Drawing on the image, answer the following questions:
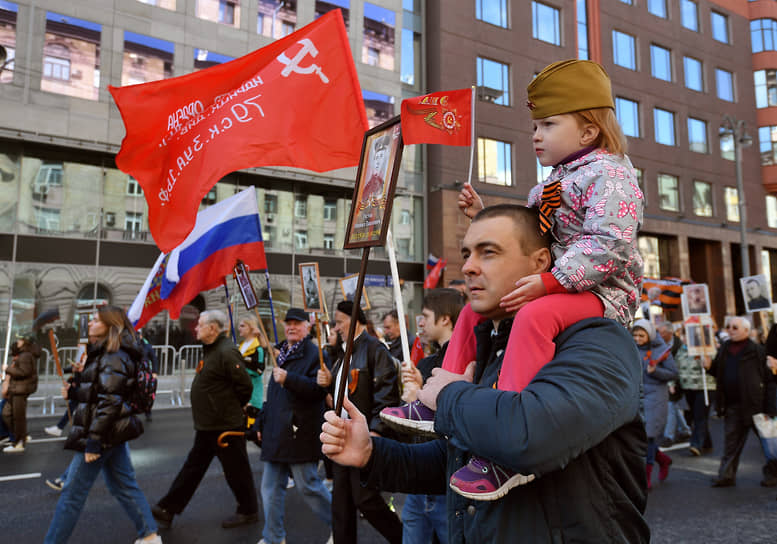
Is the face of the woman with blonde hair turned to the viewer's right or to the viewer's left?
to the viewer's left

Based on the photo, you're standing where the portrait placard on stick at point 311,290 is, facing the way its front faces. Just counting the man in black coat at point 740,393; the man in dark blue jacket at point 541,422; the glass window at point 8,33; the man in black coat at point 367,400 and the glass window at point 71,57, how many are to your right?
2

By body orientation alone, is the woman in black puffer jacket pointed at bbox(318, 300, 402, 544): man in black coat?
no

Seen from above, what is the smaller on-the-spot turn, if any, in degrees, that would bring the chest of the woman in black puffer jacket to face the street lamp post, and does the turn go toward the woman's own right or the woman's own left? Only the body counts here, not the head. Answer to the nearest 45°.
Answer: approximately 180°

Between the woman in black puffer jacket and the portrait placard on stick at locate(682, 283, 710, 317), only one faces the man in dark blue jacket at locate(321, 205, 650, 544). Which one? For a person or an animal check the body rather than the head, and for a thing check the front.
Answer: the portrait placard on stick

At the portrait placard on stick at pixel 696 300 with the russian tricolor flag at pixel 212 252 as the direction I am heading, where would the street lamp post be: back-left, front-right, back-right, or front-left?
back-right

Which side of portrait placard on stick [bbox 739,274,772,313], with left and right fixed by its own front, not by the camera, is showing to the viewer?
front

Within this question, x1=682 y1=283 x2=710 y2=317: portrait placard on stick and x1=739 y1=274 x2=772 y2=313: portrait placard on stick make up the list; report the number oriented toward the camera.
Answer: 2

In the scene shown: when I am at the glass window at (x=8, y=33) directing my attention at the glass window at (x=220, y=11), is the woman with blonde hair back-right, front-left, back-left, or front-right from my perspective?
front-right

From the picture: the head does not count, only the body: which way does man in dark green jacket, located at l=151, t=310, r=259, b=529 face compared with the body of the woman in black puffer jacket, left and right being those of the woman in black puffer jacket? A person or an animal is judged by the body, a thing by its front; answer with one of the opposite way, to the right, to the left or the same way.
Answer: the same way

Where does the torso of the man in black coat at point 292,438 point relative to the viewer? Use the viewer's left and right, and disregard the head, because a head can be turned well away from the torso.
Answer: facing the viewer and to the left of the viewer

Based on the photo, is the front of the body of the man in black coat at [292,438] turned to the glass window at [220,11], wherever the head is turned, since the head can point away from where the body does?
no

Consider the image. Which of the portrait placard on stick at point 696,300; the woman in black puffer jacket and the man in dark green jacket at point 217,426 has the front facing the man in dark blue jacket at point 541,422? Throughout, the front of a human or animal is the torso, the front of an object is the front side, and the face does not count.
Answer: the portrait placard on stick

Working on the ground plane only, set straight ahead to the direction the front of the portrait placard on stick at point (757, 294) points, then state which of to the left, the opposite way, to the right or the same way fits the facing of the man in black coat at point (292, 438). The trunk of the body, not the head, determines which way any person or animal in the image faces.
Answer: the same way

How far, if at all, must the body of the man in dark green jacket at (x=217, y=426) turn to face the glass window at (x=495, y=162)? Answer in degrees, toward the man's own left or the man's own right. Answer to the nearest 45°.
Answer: approximately 135° to the man's own right

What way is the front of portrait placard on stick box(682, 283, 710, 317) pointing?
toward the camera

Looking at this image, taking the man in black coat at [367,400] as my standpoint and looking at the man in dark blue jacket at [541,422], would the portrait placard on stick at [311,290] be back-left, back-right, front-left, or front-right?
back-right

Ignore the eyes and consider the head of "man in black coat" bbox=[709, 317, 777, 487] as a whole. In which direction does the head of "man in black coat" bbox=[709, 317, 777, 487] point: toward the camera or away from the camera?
toward the camera
